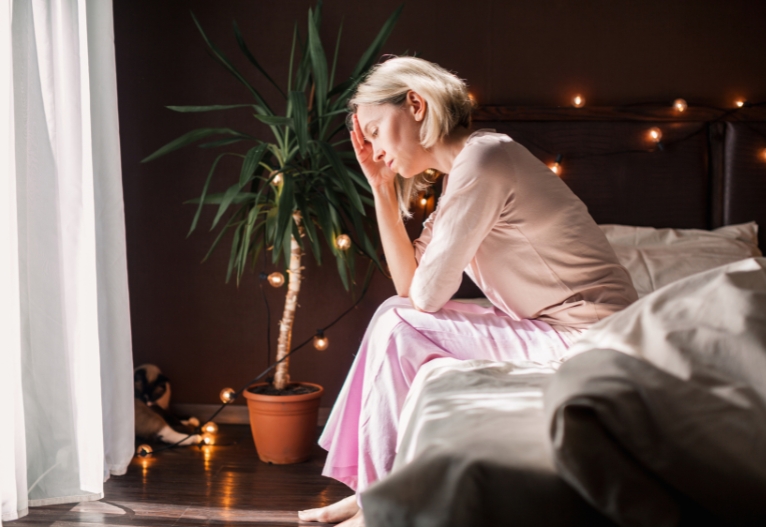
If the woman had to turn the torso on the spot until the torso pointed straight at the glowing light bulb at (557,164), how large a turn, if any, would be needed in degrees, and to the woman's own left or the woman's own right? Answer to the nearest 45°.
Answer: approximately 90° to the woman's own right

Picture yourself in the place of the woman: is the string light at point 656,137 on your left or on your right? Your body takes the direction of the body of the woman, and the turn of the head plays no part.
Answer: on your right

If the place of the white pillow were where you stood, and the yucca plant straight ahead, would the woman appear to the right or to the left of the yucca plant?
left

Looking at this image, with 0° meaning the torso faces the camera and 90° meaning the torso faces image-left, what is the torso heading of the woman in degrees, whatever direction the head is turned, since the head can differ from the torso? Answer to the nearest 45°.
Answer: approximately 90°

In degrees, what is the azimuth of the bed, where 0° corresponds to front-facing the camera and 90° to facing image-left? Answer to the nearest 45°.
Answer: approximately 0°

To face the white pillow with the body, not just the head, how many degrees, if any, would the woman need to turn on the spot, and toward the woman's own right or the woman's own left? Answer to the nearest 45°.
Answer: approximately 135° to the woman's own right
